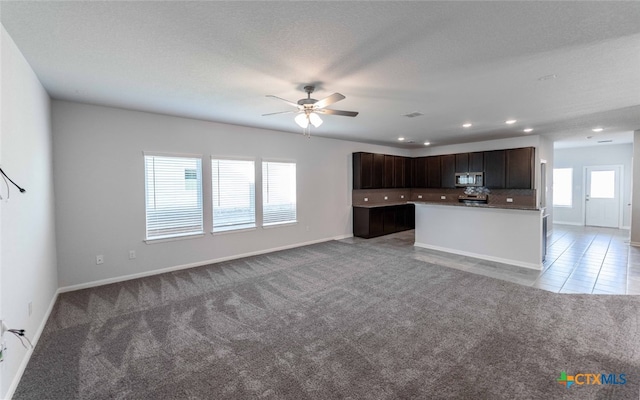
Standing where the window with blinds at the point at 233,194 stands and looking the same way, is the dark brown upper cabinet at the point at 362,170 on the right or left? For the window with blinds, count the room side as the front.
on its left

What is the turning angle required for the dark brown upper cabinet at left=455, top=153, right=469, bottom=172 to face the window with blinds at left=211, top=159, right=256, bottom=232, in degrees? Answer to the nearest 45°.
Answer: approximately 45° to its right

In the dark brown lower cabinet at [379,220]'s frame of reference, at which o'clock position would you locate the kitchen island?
The kitchen island is roughly at 12 o'clock from the dark brown lower cabinet.

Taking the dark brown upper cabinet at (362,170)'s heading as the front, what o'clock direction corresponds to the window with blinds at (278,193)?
The window with blinds is roughly at 3 o'clock from the dark brown upper cabinet.

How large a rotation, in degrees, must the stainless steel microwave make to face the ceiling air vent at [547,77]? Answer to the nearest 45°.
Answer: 0° — it already faces it
